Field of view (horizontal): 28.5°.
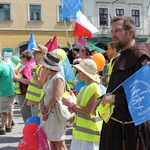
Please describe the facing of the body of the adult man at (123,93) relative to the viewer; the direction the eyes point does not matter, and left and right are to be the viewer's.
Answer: facing the viewer and to the left of the viewer

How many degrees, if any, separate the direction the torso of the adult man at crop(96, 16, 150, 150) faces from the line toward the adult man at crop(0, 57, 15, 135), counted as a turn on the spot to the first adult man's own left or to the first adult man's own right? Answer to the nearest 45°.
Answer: approximately 90° to the first adult man's own right
